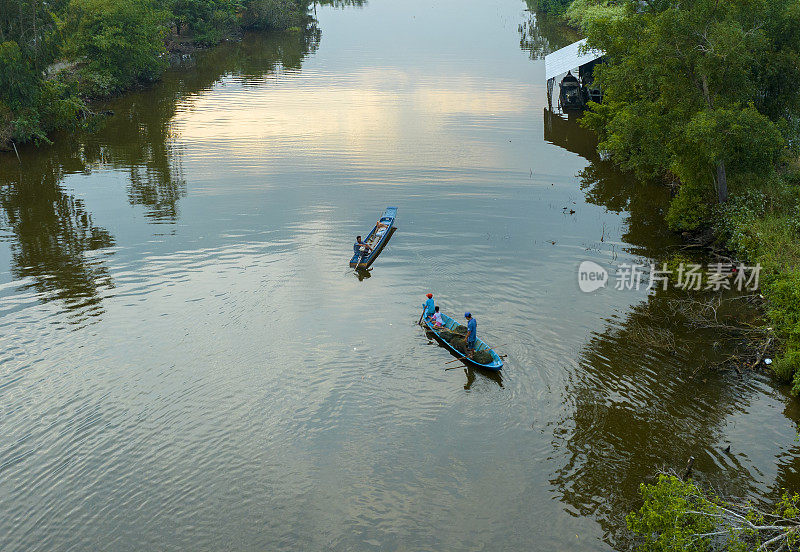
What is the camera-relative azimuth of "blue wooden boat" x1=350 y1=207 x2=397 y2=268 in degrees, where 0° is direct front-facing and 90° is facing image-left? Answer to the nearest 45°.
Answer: approximately 225°

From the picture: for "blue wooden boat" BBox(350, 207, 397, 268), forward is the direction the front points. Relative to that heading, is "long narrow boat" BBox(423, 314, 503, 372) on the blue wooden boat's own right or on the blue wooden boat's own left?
on the blue wooden boat's own right

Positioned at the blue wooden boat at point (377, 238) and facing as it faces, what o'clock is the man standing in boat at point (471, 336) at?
The man standing in boat is roughly at 4 o'clock from the blue wooden boat.

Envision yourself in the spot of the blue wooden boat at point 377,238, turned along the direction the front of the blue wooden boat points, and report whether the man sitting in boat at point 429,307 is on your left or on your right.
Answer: on your right

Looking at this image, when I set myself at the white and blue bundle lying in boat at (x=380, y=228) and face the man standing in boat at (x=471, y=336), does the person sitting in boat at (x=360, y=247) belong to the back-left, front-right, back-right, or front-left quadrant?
front-right

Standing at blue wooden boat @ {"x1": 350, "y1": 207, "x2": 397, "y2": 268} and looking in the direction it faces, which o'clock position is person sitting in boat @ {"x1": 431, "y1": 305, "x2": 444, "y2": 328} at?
The person sitting in boat is roughly at 4 o'clock from the blue wooden boat.
